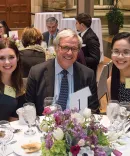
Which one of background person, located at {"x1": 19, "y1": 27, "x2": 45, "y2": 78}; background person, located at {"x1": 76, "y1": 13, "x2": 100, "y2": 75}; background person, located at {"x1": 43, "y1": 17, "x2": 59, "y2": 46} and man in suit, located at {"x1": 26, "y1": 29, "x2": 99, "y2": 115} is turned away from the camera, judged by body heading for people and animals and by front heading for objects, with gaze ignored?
background person, located at {"x1": 19, "y1": 27, "x2": 45, "y2": 78}

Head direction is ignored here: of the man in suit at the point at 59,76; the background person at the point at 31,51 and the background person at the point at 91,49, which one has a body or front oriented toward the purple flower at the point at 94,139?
the man in suit

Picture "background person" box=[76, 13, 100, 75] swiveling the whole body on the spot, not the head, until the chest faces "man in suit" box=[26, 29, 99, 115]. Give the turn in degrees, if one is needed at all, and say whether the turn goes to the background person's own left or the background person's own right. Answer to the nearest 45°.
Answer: approximately 90° to the background person's own left

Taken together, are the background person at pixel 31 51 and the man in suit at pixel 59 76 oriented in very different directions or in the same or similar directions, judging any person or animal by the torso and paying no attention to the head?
very different directions

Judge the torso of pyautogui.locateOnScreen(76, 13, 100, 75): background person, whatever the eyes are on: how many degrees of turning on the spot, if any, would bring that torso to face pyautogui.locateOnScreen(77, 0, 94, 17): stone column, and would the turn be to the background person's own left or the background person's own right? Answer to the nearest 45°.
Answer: approximately 90° to the background person's own right

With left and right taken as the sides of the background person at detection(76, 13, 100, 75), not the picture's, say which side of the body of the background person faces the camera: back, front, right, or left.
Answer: left

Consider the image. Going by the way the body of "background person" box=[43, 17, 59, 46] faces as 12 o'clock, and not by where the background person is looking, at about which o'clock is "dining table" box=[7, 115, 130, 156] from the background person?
The dining table is roughly at 12 o'clock from the background person.

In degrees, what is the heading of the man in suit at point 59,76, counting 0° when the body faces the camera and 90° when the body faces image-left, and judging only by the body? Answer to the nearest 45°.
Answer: approximately 0°

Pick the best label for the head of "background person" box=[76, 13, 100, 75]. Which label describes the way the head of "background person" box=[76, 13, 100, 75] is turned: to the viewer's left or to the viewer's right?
to the viewer's left

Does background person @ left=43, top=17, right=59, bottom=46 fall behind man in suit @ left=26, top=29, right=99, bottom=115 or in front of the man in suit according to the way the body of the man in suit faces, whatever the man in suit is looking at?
behind

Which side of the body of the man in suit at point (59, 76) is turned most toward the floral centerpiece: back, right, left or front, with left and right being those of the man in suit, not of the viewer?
front
